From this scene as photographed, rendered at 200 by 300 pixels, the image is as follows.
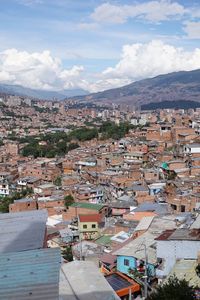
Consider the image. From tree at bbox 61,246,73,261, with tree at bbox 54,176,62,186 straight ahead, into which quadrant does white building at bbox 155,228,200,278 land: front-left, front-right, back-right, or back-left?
back-right

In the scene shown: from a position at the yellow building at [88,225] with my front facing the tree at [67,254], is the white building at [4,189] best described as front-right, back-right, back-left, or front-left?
back-right

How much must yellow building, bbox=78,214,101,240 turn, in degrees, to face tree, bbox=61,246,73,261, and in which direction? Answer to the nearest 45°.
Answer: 0° — it already faces it

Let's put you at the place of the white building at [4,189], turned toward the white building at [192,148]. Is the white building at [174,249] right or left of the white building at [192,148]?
right

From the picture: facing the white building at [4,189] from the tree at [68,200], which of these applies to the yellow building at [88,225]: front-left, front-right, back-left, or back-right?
back-left

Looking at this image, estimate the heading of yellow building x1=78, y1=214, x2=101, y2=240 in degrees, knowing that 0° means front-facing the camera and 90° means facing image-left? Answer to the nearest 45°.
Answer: approximately 0°

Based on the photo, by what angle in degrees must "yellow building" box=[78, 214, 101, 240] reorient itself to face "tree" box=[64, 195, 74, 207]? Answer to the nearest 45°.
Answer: approximately 180°

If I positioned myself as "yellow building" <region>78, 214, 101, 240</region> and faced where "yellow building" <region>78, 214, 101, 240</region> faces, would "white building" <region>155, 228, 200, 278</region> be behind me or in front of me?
in front
